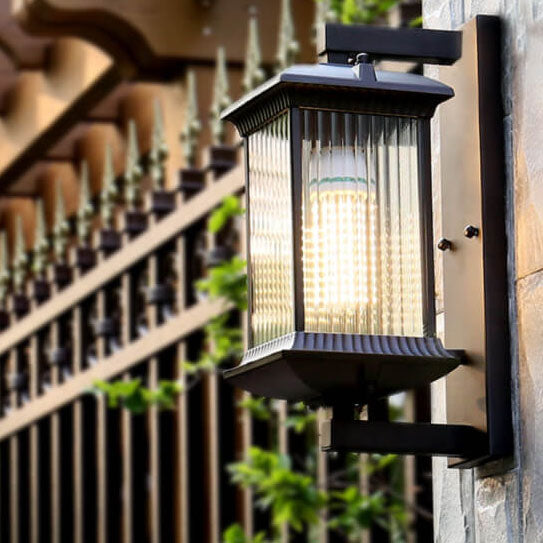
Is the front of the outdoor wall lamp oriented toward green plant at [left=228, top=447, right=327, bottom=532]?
no

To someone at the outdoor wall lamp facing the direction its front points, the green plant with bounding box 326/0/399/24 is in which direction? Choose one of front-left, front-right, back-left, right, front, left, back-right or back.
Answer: right

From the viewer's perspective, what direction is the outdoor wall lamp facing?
to the viewer's left

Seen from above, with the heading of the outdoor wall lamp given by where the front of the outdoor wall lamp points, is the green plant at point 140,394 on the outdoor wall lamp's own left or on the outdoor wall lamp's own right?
on the outdoor wall lamp's own right
